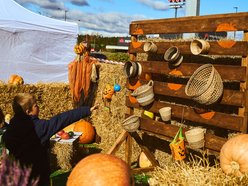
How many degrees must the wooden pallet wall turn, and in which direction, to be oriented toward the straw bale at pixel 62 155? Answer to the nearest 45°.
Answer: approximately 45° to its right

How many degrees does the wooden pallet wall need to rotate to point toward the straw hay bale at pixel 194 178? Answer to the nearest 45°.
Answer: approximately 45° to its left

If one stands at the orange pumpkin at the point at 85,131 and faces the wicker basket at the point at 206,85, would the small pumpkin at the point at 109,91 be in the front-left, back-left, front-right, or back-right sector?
front-left

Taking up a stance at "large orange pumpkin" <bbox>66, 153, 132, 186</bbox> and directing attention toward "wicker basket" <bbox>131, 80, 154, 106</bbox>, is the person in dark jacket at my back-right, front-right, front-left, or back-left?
front-left

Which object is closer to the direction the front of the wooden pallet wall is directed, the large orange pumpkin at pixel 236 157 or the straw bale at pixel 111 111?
the large orange pumpkin

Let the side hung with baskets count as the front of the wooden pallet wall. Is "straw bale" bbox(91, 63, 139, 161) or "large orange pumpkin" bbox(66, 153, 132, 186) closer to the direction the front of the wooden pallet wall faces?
the large orange pumpkin

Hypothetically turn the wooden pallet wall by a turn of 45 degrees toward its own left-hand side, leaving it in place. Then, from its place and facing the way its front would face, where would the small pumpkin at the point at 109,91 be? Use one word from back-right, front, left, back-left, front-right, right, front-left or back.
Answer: back-right

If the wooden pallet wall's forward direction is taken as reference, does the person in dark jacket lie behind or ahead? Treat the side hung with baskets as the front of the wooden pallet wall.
ahead

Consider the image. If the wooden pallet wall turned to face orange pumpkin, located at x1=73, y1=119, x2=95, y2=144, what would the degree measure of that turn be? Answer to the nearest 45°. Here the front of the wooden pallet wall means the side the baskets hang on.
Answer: approximately 90° to its right

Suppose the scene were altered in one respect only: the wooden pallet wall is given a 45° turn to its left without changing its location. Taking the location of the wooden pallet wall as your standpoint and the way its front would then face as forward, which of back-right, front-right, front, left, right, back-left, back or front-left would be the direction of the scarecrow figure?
back-right

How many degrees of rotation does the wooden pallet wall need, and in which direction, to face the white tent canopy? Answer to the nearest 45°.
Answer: approximately 90° to its right

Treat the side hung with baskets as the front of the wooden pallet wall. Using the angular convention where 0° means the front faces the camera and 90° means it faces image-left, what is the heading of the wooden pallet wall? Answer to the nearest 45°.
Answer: approximately 45°

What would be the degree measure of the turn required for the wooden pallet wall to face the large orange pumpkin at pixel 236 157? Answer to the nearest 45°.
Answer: approximately 45° to its left
